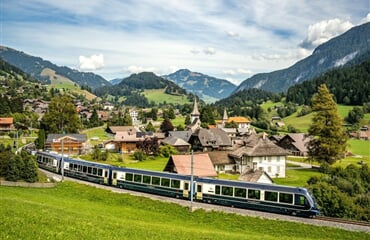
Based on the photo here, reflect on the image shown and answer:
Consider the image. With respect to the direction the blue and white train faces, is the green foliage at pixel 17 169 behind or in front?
behind

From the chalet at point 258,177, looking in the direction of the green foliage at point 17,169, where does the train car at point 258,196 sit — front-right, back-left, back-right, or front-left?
front-left

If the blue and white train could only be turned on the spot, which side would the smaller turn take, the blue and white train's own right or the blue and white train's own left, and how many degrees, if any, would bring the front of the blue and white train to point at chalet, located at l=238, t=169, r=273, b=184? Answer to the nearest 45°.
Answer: approximately 45° to the blue and white train's own left

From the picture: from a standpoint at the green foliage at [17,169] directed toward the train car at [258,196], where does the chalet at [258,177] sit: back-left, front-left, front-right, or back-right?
front-left

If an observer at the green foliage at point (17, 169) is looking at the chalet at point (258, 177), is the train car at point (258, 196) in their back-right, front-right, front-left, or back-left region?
front-right

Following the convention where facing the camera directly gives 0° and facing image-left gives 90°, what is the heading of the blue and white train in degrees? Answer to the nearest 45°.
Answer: approximately 270°

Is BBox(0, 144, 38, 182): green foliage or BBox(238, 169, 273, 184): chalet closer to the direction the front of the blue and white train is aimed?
the chalet
